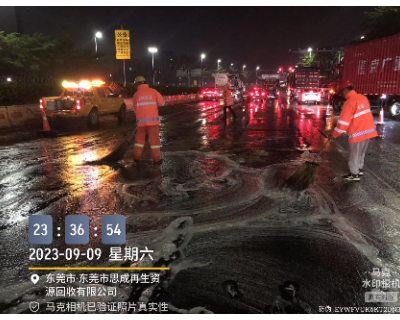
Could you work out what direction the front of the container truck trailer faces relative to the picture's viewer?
facing away from the viewer and to the left of the viewer

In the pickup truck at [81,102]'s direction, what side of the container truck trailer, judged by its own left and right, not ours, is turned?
left

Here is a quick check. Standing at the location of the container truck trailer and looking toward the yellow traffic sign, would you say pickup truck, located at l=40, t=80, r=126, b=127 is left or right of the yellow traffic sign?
left

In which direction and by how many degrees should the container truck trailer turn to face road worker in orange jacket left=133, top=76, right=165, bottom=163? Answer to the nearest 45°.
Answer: approximately 135° to its left
